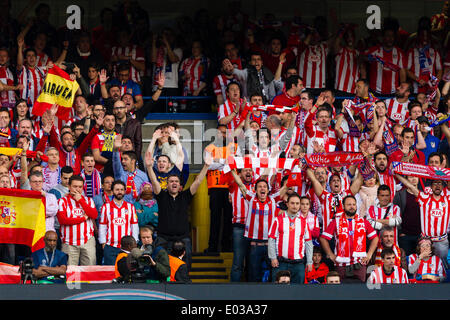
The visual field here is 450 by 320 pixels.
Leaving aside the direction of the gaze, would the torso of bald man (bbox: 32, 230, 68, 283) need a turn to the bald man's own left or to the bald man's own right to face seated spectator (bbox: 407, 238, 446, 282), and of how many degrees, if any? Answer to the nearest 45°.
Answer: approximately 90° to the bald man's own left

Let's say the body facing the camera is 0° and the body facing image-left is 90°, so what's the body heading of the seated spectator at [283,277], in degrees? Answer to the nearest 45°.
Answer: approximately 0°

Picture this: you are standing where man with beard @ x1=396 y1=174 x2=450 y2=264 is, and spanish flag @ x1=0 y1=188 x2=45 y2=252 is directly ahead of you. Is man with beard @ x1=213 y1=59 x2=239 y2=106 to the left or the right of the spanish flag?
right

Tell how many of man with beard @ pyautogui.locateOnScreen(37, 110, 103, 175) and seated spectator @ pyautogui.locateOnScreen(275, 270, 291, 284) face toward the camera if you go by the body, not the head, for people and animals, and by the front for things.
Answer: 2

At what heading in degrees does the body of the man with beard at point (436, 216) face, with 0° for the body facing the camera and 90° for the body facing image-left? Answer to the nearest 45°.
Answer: approximately 0°

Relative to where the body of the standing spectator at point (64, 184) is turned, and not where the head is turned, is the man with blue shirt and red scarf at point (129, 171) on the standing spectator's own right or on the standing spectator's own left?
on the standing spectator's own left
